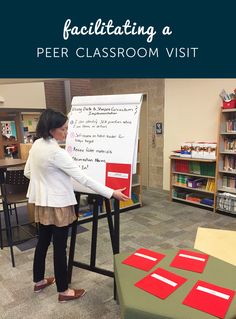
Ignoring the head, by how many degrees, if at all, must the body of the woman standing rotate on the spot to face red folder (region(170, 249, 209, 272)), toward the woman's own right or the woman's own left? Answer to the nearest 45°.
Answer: approximately 90° to the woman's own right

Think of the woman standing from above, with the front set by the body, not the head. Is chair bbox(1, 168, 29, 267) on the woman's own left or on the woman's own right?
on the woman's own left

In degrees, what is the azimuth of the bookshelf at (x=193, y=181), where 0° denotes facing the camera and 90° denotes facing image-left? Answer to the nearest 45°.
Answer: approximately 45°

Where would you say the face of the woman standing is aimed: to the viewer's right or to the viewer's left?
to the viewer's right

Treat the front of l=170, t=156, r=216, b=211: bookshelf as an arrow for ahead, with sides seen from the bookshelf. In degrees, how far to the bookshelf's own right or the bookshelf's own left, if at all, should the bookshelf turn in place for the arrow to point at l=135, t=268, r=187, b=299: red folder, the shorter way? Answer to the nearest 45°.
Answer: approximately 45° to the bookshelf's own left

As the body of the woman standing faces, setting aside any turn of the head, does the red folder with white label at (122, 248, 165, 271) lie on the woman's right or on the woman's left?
on the woman's right

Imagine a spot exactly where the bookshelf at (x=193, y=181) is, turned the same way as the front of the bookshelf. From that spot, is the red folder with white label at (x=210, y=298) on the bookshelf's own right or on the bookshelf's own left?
on the bookshelf's own left

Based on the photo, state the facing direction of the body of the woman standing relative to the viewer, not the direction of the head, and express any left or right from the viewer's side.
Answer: facing away from the viewer and to the right of the viewer
